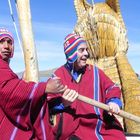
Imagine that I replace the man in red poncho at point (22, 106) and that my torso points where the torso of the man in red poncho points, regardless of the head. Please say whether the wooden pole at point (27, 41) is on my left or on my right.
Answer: on my left

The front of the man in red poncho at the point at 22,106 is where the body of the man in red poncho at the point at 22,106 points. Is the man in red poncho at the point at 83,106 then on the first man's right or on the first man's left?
on the first man's left

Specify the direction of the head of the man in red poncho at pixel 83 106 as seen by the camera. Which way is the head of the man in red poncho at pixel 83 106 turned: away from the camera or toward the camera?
toward the camera

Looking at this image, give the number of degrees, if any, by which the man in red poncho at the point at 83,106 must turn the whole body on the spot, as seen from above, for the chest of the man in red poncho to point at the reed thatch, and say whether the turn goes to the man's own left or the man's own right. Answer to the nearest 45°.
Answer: approximately 180°

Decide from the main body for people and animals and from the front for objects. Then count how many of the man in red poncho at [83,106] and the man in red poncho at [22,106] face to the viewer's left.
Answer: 0

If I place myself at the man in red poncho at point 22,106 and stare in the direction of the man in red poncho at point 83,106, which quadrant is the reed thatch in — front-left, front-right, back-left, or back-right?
front-left

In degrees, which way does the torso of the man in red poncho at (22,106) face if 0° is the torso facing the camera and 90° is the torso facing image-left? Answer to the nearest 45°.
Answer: approximately 315°
